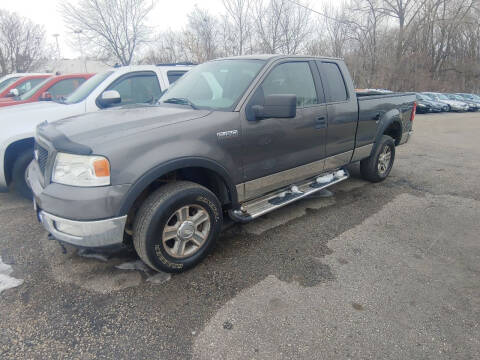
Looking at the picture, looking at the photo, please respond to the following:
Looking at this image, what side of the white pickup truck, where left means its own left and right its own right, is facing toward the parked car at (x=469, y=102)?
back

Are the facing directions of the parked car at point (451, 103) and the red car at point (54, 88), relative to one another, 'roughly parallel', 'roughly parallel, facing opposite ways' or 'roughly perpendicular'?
roughly perpendicular

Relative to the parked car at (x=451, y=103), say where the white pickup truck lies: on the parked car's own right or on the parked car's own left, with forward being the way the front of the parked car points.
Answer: on the parked car's own right

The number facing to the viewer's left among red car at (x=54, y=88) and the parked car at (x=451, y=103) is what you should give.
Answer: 1

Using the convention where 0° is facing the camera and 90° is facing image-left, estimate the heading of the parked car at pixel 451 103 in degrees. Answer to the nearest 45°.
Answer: approximately 315°

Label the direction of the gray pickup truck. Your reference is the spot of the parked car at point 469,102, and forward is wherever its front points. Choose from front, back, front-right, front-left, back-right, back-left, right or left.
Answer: front-right

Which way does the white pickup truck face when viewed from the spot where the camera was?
facing the viewer and to the left of the viewer

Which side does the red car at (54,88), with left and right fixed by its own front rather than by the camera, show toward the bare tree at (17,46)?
right

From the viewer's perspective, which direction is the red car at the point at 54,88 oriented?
to the viewer's left

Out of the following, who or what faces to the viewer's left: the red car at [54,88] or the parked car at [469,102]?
the red car

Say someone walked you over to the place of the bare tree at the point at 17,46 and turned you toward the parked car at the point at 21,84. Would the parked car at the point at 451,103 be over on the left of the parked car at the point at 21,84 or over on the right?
left

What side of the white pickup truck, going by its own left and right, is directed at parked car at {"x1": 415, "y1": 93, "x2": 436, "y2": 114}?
back

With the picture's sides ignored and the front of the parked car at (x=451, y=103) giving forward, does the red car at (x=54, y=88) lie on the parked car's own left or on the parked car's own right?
on the parked car's own right

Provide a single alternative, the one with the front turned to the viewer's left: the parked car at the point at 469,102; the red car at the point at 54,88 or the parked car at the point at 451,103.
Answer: the red car

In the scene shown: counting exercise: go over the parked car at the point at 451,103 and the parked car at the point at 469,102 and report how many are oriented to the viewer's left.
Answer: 0
